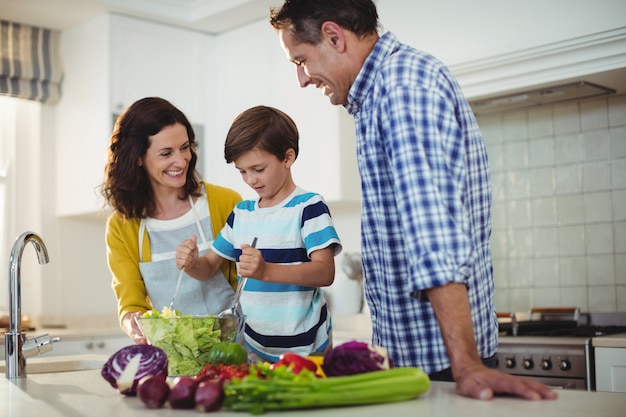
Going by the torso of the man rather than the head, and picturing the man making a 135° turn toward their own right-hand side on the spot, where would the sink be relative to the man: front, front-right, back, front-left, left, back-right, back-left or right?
left

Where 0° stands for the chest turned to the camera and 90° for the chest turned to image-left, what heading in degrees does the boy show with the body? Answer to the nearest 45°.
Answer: approximately 45°

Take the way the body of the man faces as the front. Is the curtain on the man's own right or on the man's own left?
on the man's own right

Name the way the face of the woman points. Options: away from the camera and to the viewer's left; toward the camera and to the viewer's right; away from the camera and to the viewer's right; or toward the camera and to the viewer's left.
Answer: toward the camera and to the viewer's right

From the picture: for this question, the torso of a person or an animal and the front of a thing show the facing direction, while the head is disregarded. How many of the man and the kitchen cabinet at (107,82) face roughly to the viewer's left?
1

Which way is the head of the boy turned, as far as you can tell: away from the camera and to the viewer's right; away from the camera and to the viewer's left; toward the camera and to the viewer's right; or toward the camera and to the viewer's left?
toward the camera and to the viewer's left

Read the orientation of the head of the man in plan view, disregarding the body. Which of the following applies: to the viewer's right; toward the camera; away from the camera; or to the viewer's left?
to the viewer's left

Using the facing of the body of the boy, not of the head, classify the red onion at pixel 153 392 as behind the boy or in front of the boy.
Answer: in front

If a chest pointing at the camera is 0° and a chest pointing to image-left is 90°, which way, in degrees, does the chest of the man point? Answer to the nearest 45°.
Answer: approximately 90°
